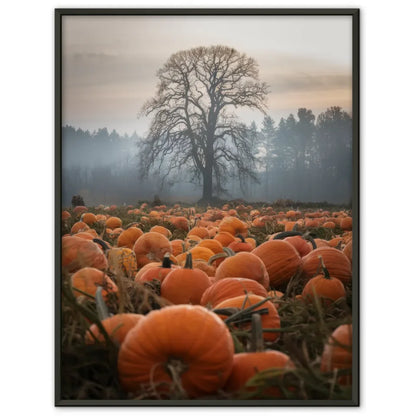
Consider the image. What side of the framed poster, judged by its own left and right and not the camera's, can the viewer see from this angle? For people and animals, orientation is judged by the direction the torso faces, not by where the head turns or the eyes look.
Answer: front
